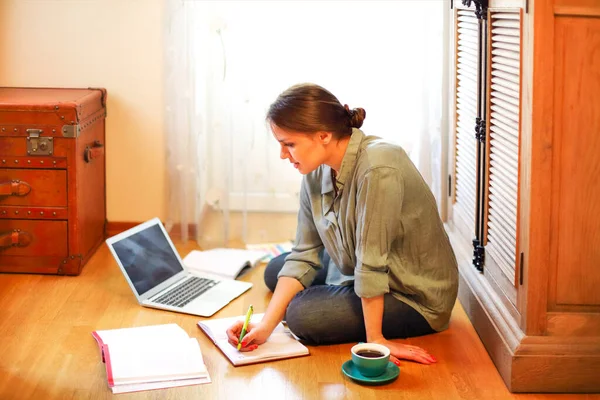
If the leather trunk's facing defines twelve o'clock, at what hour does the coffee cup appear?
The coffee cup is roughly at 11 o'clock from the leather trunk.

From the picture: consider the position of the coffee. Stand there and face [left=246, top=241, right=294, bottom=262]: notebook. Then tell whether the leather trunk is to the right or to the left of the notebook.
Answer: left

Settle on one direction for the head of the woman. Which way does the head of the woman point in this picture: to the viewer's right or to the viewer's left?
to the viewer's left

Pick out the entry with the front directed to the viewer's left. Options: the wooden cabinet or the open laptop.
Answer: the wooden cabinet

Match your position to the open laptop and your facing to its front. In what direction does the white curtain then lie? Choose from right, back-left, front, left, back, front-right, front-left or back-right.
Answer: left

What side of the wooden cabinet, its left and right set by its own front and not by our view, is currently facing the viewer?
left

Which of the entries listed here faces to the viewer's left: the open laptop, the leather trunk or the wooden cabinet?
the wooden cabinet

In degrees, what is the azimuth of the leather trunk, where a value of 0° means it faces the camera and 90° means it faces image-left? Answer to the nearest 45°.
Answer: approximately 0°
